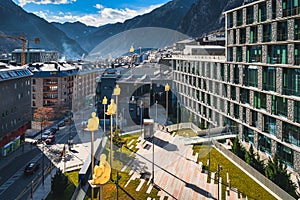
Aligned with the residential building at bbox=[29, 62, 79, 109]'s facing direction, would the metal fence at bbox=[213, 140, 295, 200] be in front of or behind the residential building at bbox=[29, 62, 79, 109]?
in front

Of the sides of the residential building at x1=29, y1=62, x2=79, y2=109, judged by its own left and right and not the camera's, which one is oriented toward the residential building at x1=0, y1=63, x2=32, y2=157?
front

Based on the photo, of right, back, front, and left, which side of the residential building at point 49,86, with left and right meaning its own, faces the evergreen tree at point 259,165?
front

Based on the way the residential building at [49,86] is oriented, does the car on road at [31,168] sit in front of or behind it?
in front

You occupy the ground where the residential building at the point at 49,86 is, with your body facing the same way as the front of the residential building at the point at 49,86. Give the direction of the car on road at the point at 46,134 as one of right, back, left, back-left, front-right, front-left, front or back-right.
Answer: front

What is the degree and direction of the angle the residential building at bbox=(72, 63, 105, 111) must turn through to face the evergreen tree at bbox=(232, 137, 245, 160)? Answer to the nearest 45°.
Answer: approximately 45° to its right

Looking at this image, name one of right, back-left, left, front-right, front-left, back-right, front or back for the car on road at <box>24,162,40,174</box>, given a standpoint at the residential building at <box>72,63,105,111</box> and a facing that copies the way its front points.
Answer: front-right

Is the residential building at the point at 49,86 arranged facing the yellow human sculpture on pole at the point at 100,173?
yes

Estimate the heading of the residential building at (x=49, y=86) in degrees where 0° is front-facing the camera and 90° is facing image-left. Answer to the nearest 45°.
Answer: approximately 0°

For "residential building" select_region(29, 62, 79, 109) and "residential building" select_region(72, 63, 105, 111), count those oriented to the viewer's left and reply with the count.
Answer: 0

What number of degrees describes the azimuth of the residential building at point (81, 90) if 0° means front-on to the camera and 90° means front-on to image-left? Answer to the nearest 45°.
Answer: approximately 315°
